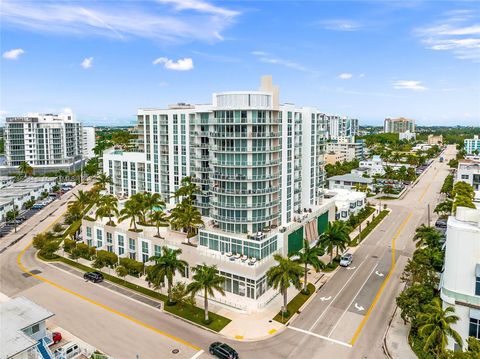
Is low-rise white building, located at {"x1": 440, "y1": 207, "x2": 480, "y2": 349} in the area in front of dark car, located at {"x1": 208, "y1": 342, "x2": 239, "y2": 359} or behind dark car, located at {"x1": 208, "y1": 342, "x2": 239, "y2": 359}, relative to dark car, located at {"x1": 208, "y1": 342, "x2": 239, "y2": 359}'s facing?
behind

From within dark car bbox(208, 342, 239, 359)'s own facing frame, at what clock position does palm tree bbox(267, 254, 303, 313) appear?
The palm tree is roughly at 3 o'clock from the dark car.

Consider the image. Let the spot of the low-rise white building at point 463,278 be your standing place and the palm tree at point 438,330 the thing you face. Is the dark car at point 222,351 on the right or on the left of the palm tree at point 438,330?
right

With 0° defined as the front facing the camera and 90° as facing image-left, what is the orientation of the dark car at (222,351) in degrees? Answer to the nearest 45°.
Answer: approximately 135°

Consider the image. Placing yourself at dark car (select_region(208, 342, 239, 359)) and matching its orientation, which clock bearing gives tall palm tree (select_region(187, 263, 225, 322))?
The tall palm tree is roughly at 1 o'clock from the dark car.
